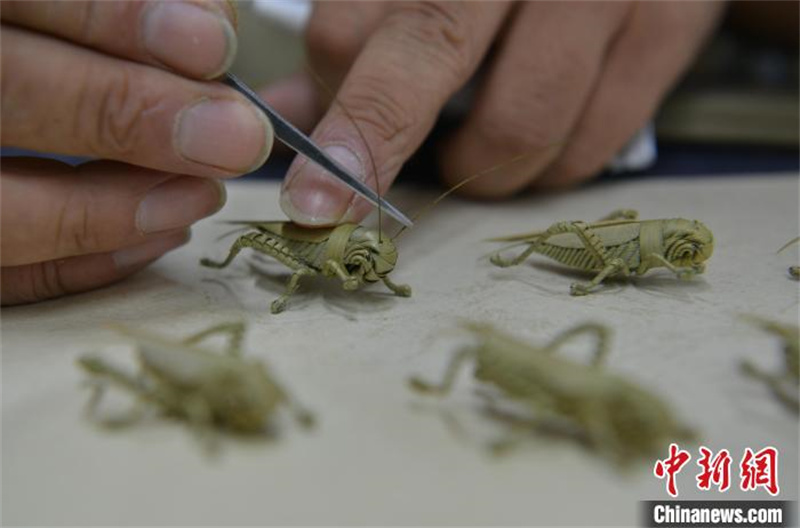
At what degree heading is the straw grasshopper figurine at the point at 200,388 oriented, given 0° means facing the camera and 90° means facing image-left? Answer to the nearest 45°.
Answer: approximately 315°

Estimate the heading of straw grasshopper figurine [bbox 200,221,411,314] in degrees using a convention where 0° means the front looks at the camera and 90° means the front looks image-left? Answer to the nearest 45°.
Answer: approximately 315°

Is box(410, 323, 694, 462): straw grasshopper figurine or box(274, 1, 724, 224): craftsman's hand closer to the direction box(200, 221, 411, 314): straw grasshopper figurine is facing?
the straw grasshopper figurine

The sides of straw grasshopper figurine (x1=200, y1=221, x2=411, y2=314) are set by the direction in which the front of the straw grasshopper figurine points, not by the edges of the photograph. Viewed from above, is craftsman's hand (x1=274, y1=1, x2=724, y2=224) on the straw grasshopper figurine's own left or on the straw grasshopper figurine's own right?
on the straw grasshopper figurine's own left
